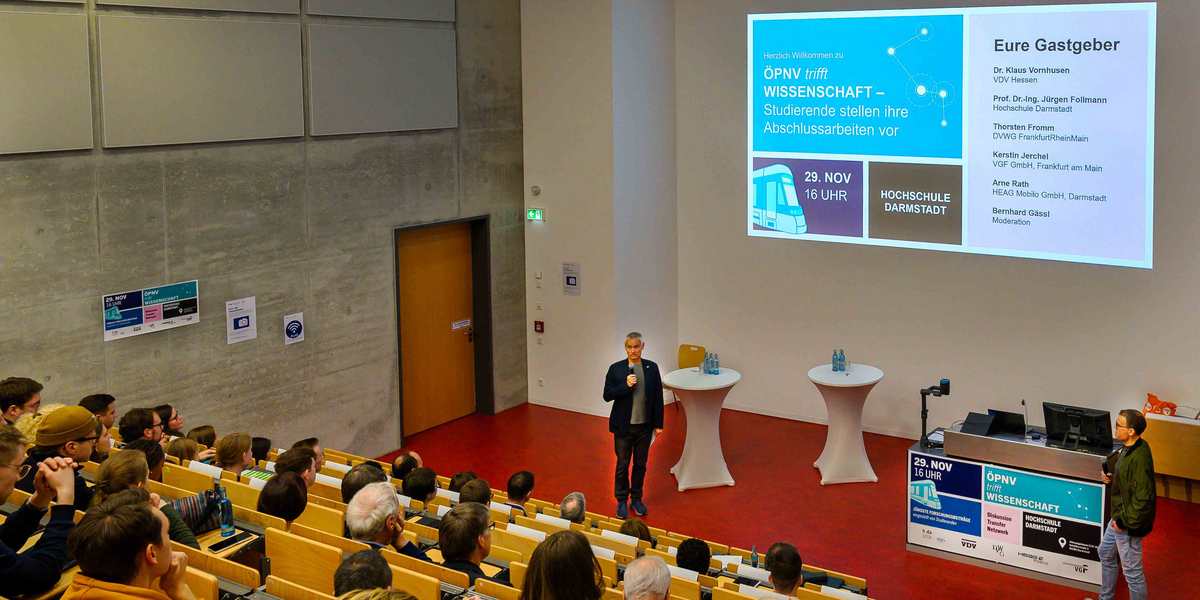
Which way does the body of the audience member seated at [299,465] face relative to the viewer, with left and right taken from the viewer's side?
facing away from the viewer and to the right of the viewer

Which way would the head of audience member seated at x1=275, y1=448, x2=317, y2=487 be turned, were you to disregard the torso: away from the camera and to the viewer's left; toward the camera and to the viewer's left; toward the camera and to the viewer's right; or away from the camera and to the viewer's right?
away from the camera and to the viewer's right

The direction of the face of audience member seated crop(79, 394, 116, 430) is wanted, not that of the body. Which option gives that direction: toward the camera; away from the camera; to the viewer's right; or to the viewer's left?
to the viewer's right

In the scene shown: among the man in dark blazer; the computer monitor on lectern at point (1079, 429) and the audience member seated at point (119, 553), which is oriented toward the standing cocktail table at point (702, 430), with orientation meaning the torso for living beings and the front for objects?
the audience member seated

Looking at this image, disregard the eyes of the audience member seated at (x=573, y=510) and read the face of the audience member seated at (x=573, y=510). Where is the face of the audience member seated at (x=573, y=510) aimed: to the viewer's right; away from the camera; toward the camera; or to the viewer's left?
away from the camera

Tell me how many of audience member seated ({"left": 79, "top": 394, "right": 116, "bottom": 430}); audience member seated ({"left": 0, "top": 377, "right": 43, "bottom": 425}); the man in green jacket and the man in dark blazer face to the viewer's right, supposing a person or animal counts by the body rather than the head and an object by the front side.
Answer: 2

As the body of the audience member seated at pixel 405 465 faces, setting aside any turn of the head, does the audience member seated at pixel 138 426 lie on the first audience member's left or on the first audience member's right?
on the first audience member's left

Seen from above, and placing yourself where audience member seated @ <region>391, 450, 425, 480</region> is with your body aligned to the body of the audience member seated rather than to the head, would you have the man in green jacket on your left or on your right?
on your right

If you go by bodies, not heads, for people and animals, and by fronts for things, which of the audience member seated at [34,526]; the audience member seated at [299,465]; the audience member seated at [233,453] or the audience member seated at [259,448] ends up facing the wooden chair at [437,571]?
the audience member seated at [34,526]

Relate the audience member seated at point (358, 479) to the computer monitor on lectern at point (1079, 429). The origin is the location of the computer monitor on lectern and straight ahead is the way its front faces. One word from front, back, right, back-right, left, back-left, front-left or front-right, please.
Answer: back

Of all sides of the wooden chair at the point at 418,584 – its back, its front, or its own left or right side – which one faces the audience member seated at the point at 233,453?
left

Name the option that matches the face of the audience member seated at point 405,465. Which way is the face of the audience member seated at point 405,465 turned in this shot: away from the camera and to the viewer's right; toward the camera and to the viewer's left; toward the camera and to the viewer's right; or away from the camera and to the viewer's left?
away from the camera and to the viewer's right

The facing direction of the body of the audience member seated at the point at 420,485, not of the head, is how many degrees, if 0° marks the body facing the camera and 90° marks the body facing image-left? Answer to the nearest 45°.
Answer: approximately 225°

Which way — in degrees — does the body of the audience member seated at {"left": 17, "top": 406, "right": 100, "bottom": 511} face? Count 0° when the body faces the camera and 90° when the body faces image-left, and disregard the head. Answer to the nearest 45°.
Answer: approximately 225°

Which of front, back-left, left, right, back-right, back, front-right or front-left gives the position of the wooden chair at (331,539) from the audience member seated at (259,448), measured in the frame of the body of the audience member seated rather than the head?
back-right

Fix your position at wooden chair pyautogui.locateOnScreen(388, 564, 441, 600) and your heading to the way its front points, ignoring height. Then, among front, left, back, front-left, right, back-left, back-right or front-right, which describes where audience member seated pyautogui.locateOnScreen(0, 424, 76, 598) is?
back-left

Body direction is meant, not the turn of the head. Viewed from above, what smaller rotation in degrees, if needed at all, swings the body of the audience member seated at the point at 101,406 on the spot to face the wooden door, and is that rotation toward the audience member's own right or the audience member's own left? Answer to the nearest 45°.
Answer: approximately 45° to the audience member's own left
